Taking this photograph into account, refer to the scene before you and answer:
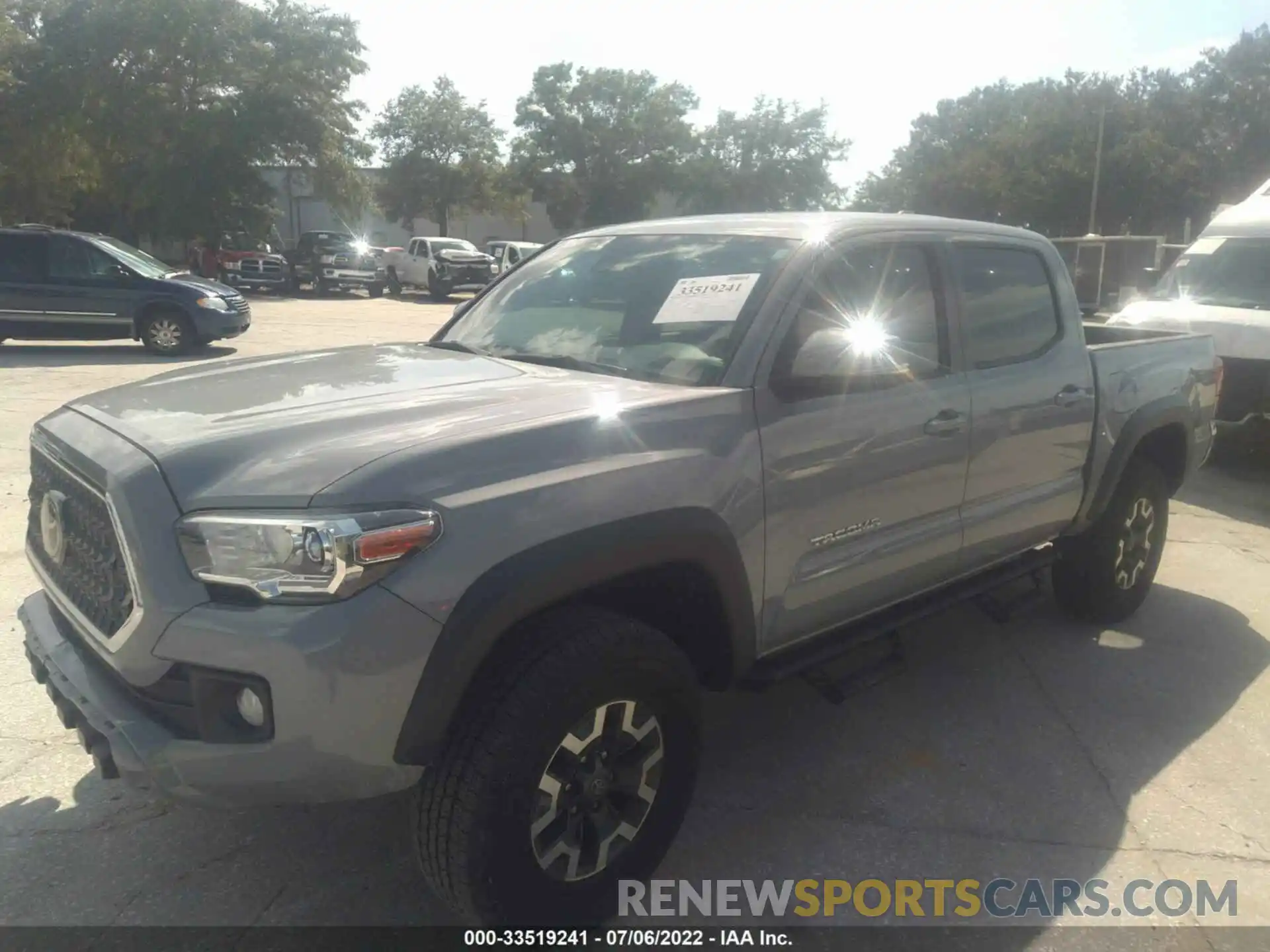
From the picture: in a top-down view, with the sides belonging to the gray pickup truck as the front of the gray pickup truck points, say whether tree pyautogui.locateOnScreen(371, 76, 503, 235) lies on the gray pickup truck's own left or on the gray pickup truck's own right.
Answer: on the gray pickup truck's own right

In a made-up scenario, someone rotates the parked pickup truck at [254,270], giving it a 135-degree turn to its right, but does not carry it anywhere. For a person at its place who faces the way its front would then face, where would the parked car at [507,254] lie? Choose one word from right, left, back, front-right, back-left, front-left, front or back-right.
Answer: back

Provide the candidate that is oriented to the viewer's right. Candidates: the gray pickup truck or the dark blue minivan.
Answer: the dark blue minivan

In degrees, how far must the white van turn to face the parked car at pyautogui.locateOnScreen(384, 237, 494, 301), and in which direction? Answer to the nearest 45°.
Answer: approximately 90° to its right

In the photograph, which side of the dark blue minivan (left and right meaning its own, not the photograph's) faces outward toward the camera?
right

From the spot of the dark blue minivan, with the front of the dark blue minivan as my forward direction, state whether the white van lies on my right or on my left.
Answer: on my right

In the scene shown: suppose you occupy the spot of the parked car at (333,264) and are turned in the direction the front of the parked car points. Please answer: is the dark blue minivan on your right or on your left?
on your right

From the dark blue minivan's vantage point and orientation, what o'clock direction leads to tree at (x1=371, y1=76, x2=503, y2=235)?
The tree is roughly at 10 o'clock from the dark blue minivan.

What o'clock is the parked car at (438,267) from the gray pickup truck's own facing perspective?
The parked car is roughly at 4 o'clock from the gray pickup truck.

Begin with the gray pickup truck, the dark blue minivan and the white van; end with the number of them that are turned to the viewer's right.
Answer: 1

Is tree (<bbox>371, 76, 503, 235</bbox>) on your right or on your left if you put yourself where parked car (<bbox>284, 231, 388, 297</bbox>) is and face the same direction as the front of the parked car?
on your left

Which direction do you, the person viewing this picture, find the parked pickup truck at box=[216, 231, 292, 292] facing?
facing the viewer and to the right of the viewer

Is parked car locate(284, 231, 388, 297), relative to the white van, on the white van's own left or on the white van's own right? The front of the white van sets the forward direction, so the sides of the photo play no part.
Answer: on the white van's own right

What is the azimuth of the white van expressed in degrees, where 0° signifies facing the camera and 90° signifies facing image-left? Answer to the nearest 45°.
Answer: approximately 45°
